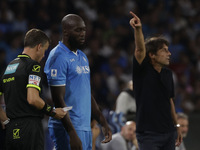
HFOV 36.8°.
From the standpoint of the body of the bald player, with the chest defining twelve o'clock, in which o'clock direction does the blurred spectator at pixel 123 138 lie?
The blurred spectator is roughly at 8 o'clock from the bald player.

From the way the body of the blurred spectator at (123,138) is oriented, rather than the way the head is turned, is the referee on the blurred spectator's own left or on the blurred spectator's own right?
on the blurred spectator's own right

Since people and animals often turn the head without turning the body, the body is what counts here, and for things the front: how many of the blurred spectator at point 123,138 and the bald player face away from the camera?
0

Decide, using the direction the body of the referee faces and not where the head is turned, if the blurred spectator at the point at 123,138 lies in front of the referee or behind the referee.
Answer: in front

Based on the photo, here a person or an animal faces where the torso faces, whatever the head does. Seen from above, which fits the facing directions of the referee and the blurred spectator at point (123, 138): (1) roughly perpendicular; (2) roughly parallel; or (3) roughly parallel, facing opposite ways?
roughly perpendicular

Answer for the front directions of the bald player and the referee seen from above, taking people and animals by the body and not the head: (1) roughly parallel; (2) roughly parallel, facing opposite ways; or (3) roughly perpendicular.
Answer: roughly perpendicular

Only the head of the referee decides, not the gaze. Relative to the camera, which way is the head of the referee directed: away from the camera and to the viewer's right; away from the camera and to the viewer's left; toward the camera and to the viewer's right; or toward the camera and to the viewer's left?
away from the camera and to the viewer's right

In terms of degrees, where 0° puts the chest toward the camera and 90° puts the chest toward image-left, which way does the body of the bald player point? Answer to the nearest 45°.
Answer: approximately 315°

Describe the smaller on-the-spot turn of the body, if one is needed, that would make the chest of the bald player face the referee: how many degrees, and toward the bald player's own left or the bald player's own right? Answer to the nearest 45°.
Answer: approximately 135° to the bald player's own right
